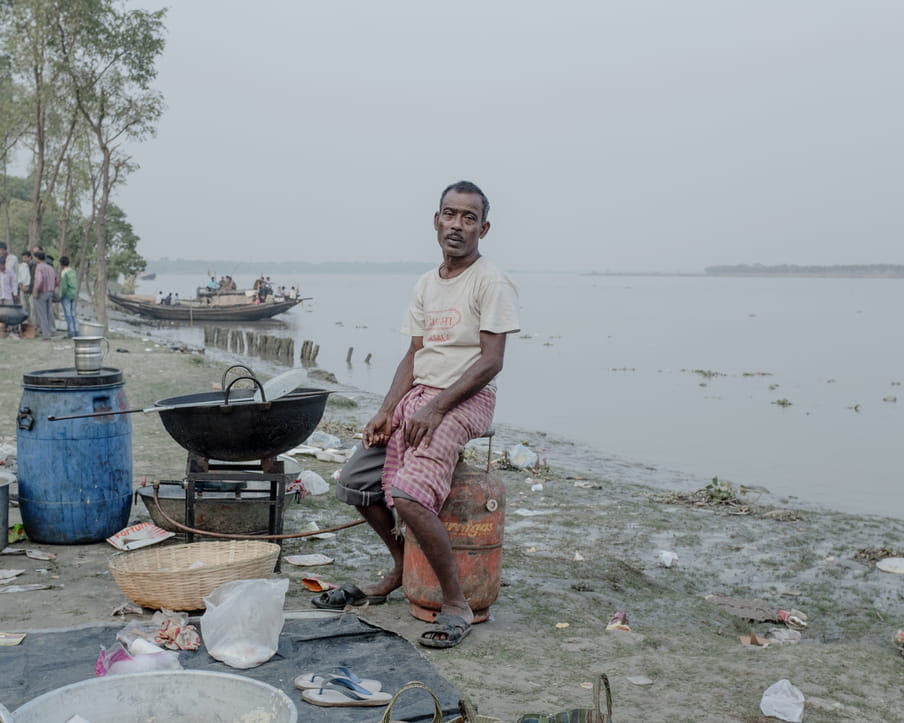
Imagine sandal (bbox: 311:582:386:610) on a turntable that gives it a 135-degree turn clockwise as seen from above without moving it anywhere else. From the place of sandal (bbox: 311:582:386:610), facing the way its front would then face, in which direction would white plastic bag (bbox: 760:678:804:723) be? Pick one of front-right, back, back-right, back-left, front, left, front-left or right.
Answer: right

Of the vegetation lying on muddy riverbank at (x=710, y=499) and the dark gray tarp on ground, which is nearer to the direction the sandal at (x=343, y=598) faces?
the dark gray tarp on ground

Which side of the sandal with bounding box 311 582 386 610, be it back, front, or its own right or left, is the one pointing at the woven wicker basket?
front

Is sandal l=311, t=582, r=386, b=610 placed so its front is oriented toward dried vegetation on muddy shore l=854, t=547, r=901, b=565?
no

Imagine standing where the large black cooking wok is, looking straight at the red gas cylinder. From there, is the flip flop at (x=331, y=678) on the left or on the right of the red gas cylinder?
right

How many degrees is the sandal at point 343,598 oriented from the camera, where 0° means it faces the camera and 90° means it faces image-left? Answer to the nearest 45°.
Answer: approximately 90°

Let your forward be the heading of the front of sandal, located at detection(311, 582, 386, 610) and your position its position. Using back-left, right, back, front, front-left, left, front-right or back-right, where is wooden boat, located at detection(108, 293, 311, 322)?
right

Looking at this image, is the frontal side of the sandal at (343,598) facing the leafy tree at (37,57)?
no

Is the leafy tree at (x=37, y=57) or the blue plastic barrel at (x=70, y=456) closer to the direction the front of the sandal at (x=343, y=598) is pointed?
the blue plastic barrel

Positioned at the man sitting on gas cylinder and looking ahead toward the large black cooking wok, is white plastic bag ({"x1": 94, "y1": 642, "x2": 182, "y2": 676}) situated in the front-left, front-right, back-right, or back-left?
front-left

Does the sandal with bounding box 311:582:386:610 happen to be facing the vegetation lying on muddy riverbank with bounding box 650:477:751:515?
no

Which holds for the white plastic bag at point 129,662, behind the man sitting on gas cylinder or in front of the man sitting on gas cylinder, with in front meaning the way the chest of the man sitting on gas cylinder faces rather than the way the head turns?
in front

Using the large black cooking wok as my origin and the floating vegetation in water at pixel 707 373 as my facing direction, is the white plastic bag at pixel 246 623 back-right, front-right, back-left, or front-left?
back-right

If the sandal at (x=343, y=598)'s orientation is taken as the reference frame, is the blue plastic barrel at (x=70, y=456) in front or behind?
in front

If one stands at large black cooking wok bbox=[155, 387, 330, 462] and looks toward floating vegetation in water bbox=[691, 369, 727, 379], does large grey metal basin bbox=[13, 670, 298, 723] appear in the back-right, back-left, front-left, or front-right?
back-right

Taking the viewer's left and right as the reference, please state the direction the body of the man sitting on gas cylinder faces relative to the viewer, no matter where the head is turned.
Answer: facing the viewer and to the left of the viewer

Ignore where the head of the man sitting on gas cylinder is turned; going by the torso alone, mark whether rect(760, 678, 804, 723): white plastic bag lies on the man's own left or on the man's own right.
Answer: on the man's own left

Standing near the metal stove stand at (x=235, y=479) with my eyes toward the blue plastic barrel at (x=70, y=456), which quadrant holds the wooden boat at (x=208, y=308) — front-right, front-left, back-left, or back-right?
front-right
